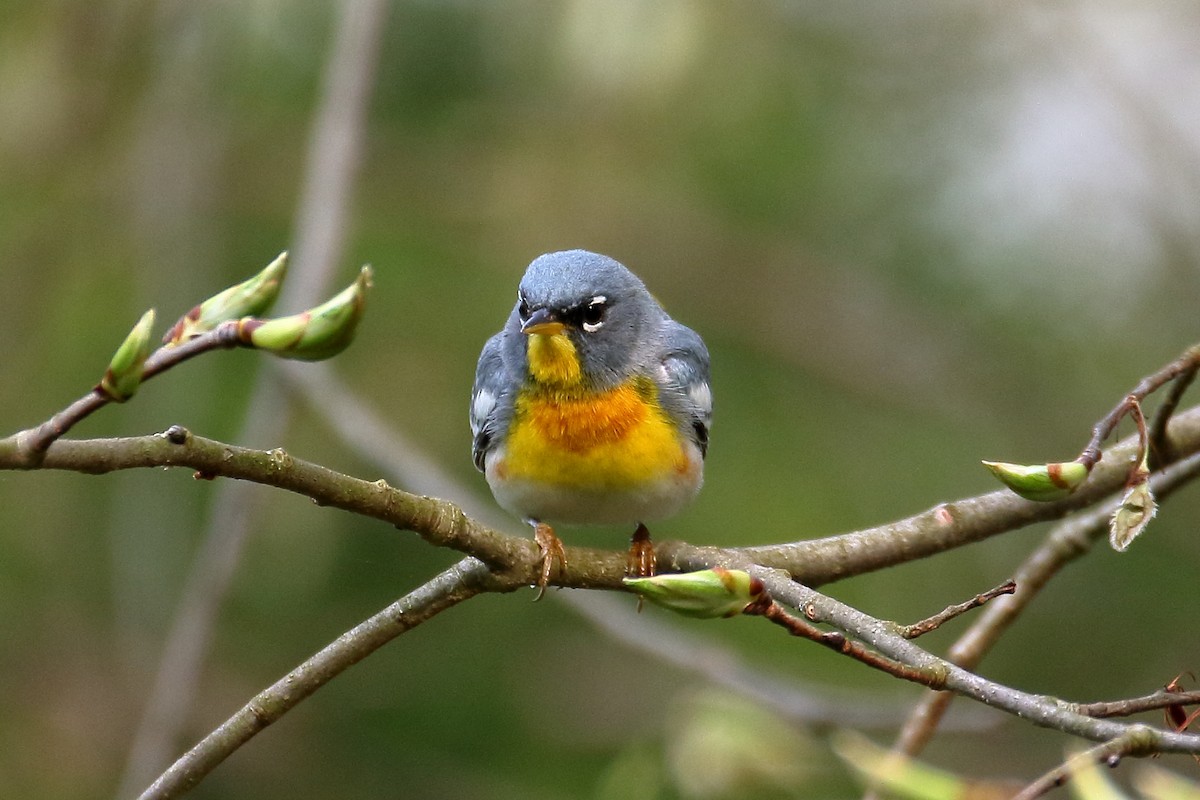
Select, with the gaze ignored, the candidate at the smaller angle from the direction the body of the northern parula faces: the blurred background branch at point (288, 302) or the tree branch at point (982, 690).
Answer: the tree branch

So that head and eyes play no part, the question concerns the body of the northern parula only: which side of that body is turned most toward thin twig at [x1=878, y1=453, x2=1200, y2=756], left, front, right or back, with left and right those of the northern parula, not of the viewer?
left

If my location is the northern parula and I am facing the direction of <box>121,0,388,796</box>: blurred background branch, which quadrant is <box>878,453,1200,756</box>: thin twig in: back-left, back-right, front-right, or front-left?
back-right

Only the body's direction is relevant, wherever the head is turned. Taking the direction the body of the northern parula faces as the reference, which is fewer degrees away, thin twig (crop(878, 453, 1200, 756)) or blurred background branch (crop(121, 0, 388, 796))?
the thin twig

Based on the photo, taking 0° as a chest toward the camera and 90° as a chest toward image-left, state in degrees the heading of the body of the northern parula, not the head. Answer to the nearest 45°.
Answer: approximately 0°
